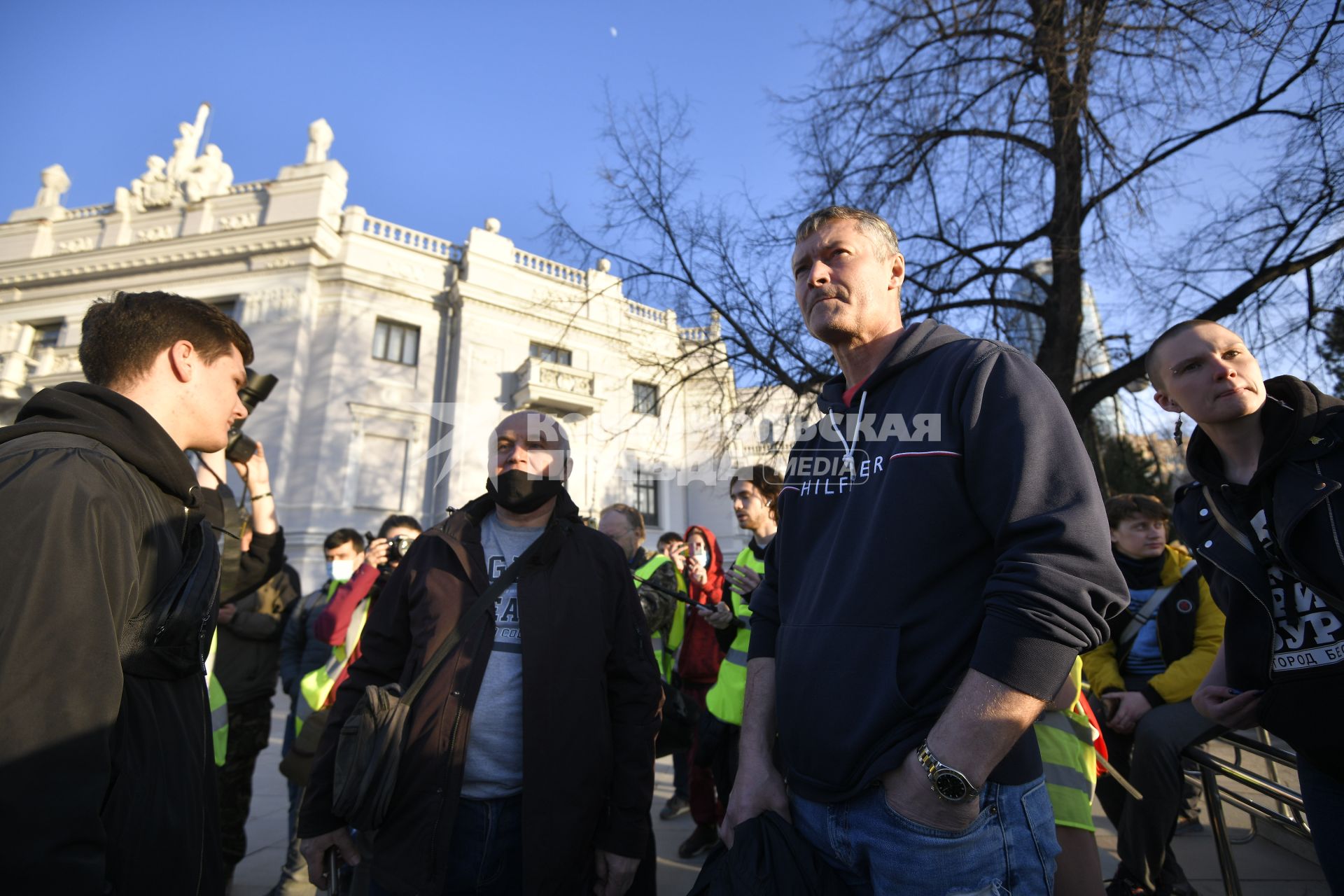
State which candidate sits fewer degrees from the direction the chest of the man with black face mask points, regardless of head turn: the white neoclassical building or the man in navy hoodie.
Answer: the man in navy hoodie

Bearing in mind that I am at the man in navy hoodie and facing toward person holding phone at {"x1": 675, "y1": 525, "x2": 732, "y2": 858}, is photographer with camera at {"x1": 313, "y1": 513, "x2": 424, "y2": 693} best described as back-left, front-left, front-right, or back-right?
front-left

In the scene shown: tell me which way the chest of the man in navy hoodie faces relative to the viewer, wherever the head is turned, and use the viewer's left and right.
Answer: facing the viewer and to the left of the viewer

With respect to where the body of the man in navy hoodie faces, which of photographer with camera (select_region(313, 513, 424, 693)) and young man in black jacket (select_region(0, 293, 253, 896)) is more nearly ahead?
the young man in black jacket

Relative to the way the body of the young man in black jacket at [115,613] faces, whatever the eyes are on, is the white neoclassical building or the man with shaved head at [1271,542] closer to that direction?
the man with shaved head

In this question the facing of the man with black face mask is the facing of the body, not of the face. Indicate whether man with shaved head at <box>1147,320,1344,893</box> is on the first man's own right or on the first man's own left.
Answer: on the first man's own left

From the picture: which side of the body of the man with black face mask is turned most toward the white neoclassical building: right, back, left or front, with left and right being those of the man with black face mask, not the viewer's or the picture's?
back

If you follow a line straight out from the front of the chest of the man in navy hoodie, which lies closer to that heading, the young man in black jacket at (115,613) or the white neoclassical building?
the young man in black jacket

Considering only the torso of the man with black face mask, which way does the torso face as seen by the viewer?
toward the camera

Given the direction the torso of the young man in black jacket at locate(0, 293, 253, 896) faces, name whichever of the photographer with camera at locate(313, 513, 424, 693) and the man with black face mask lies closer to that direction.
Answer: the man with black face mask

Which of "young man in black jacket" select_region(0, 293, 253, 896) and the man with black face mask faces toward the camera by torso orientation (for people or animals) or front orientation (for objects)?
the man with black face mask

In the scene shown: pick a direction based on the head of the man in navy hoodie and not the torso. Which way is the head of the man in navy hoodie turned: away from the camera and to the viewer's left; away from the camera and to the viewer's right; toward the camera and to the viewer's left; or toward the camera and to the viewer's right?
toward the camera and to the viewer's left

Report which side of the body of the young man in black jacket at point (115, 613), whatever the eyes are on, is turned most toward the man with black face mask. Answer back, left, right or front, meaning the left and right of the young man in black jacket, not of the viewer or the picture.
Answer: front

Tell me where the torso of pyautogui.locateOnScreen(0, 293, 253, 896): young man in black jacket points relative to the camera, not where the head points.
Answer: to the viewer's right
